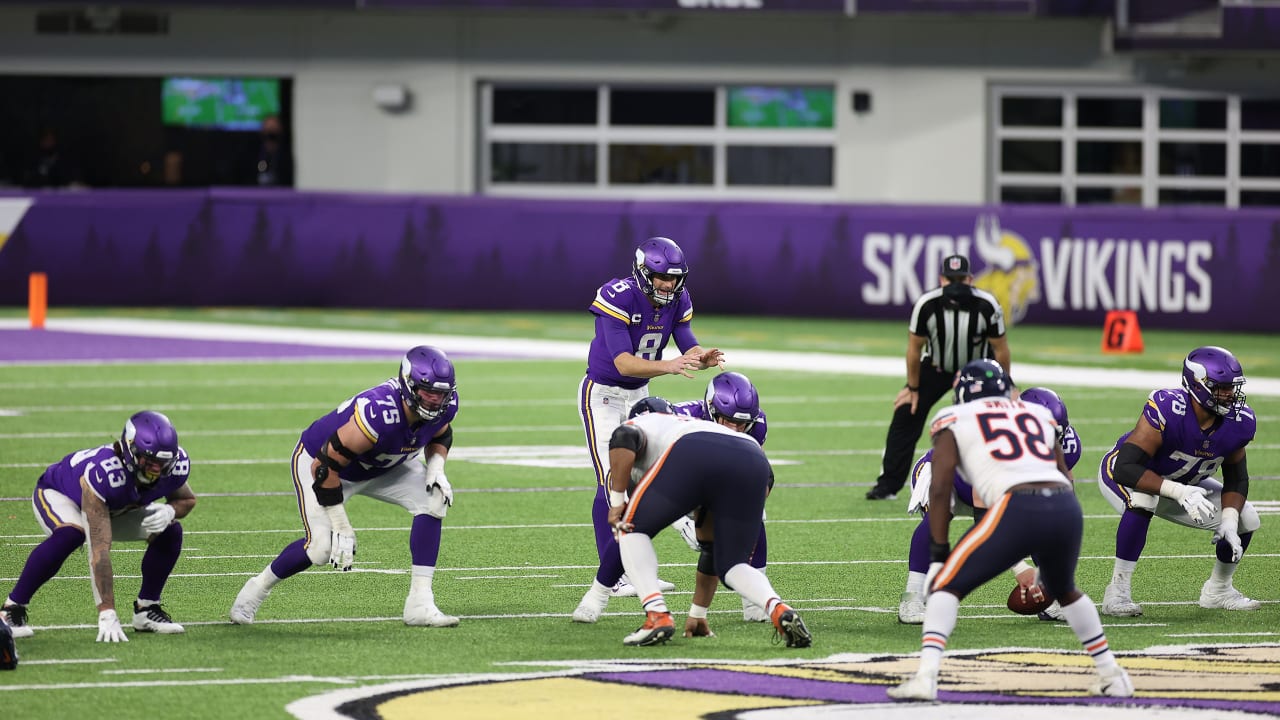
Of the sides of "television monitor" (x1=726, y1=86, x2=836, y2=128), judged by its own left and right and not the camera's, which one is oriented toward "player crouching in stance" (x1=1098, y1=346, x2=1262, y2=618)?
front

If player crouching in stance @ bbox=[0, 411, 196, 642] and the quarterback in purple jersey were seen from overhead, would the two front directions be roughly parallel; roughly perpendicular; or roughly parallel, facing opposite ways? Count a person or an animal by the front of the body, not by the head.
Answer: roughly parallel

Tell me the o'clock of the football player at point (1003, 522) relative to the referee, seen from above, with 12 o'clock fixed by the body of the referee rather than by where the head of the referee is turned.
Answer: The football player is roughly at 12 o'clock from the referee.

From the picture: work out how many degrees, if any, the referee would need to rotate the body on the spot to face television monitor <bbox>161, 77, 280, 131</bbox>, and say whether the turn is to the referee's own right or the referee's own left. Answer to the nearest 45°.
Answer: approximately 135° to the referee's own right

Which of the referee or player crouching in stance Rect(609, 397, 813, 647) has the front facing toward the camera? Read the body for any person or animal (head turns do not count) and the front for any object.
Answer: the referee

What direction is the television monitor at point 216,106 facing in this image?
toward the camera

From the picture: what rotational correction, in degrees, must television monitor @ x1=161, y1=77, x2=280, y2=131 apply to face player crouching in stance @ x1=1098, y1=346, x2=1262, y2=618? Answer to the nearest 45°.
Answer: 0° — it already faces them

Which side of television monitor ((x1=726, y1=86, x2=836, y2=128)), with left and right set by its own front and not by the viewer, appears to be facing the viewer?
front

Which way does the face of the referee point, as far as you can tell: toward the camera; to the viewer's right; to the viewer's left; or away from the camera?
toward the camera

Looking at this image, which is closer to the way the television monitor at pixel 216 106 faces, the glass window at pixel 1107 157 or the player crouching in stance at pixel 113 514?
the player crouching in stance

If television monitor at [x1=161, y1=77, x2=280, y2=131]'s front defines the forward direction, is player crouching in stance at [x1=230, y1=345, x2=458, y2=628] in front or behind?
in front

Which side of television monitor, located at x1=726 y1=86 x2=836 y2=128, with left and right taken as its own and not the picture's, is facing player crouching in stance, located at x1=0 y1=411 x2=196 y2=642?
front

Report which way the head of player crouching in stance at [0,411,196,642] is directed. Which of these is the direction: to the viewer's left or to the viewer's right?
to the viewer's right

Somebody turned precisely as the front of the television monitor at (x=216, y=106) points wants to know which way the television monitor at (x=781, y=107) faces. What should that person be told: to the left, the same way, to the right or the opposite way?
the same way

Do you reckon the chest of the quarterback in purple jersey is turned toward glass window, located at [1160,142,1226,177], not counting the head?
no

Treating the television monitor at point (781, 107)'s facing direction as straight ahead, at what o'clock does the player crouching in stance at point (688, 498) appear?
The player crouching in stance is roughly at 12 o'clock from the television monitor.

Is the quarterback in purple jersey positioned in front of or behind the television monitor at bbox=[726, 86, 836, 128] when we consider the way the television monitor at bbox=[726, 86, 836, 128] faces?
in front

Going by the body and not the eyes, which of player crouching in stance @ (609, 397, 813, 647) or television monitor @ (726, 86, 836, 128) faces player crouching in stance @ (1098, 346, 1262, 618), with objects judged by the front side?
the television monitor
